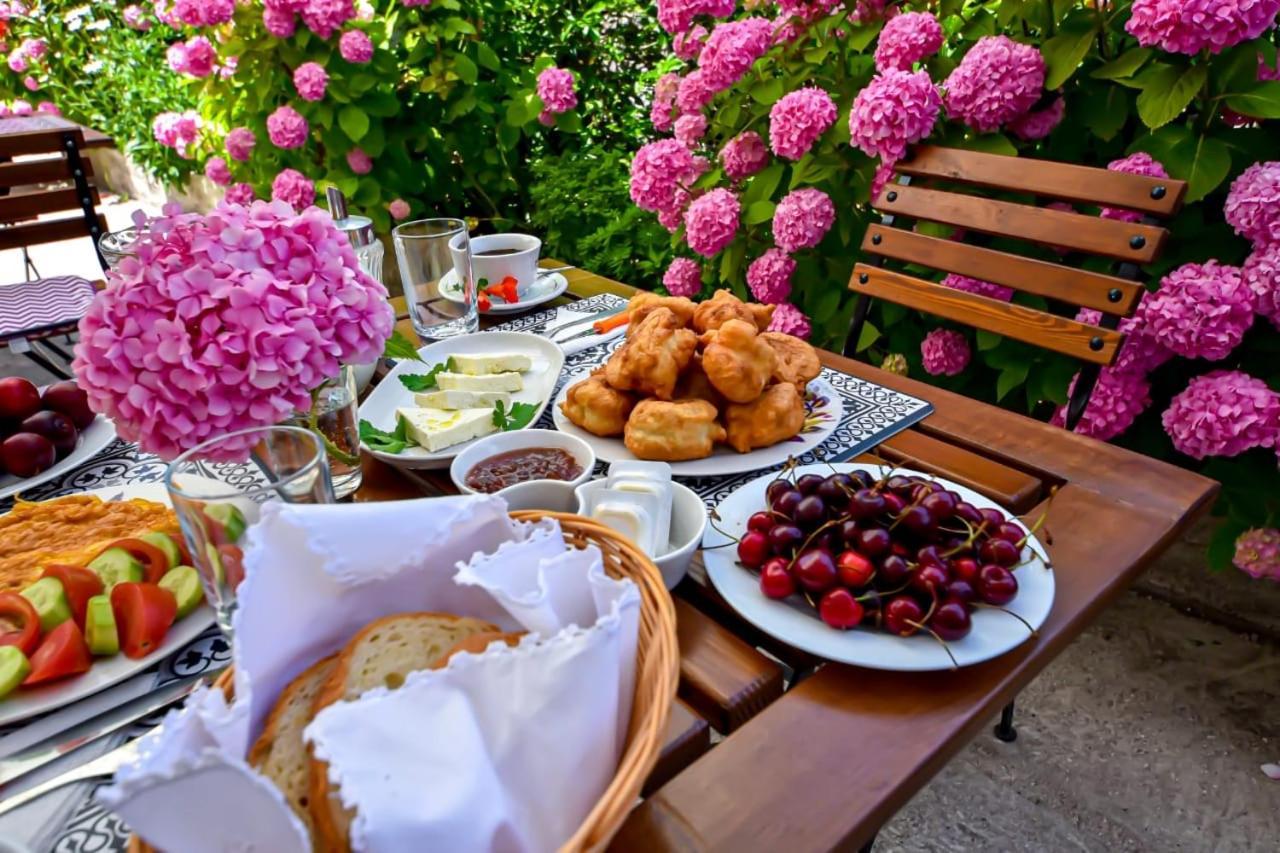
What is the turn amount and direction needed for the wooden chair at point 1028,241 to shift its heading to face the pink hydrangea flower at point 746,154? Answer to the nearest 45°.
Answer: approximately 90° to its right

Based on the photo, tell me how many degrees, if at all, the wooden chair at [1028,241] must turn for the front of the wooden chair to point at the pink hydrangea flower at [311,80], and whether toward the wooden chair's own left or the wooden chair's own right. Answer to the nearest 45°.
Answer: approximately 45° to the wooden chair's own right

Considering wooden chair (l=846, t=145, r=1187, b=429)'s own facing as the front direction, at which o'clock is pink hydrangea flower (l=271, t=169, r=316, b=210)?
The pink hydrangea flower is roughly at 2 o'clock from the wooden chair.

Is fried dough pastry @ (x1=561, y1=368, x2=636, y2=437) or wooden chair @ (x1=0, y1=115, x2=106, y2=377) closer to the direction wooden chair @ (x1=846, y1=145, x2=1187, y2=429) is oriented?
the fried dough pastry

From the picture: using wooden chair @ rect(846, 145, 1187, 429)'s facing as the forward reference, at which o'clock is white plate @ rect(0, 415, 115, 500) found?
The white plate is roughly at 12 o'clock from the wooden chair.

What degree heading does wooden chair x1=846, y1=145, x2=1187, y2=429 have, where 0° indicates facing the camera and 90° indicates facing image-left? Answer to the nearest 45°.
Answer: approximately 45°

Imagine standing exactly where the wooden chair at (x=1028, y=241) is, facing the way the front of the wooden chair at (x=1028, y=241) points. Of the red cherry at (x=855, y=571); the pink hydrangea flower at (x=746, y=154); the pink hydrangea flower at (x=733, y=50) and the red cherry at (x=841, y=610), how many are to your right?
2

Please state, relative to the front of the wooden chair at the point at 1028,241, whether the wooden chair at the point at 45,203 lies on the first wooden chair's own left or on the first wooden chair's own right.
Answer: on the first wooden chair's own right

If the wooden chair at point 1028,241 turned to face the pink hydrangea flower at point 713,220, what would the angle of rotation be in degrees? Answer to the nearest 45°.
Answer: approximately 90° to its right

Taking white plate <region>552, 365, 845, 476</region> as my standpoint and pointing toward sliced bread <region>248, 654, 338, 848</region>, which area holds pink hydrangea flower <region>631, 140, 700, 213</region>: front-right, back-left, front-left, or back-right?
back-right
